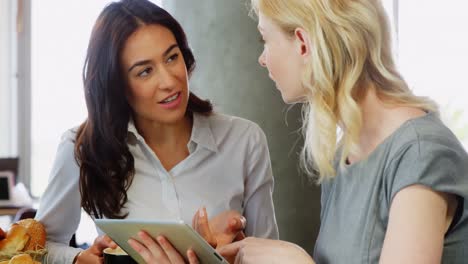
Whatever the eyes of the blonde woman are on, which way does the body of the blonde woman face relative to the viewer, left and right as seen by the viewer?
facing to the left of the viewer

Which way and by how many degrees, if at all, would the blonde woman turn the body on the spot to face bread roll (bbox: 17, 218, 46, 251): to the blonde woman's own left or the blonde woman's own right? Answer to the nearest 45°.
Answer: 0° — they already face it

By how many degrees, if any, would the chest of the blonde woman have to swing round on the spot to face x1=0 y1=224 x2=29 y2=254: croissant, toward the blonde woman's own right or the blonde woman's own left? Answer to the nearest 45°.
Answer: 0° — they already face it
